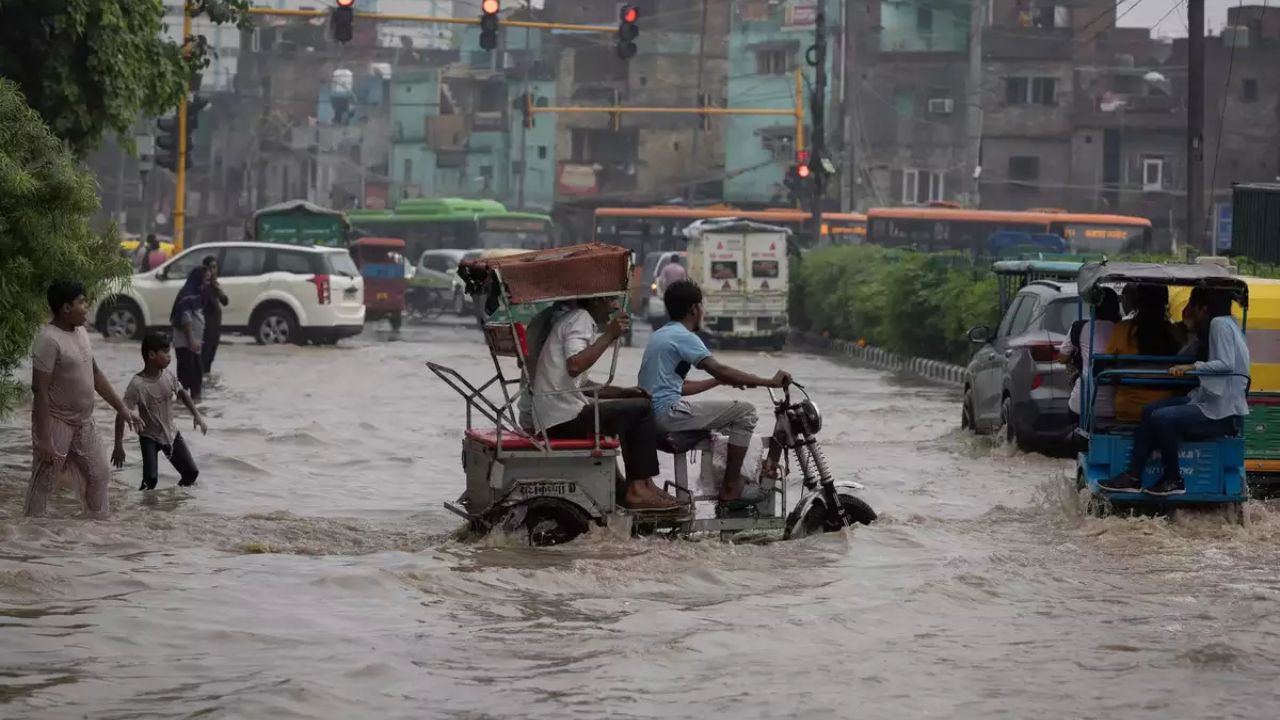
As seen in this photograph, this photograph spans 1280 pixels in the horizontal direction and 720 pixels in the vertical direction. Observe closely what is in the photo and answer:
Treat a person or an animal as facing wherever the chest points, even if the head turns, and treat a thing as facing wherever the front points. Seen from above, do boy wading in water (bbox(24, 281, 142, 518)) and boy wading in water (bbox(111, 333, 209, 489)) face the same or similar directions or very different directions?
same or similar directions

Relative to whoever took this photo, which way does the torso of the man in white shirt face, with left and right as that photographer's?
facing to the right of the viewer

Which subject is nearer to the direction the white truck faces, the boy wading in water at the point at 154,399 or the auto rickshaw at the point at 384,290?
the auto rickshaw

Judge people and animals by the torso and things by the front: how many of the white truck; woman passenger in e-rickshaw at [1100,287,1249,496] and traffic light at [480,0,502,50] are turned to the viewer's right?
0

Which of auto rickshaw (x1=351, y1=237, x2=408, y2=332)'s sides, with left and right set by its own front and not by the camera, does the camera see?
back

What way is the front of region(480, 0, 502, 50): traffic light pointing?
toward the camera

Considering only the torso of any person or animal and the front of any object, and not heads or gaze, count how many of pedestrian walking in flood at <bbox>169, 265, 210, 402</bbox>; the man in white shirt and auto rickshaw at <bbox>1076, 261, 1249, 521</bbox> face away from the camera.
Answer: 1

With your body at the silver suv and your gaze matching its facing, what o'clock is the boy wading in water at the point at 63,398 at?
The boy wading in water is roughly at 9 o'clock from the silver suv.

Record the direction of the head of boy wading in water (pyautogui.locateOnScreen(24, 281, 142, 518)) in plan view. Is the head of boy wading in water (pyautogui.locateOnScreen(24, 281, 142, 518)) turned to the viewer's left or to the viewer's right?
to the viewer's right

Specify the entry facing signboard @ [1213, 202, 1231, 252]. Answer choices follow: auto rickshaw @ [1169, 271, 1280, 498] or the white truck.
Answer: the auto rickshaw

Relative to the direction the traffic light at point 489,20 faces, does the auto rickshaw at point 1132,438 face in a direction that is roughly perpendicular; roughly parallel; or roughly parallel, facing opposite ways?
roughly parallel, facing opposite ways

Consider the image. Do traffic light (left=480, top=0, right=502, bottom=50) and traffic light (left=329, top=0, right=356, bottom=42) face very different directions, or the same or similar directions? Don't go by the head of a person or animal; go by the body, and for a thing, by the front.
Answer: same or similar directions

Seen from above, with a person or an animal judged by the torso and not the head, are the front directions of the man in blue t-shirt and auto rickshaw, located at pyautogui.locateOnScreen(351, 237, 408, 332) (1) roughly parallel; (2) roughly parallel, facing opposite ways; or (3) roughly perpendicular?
roughly perpendicular

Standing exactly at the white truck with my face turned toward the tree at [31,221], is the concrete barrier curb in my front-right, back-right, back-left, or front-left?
front-left

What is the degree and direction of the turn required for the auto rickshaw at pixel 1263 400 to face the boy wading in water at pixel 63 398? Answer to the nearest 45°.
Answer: approximately 135° to its left

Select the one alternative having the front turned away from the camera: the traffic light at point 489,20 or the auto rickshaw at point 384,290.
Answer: the auto rickshaw

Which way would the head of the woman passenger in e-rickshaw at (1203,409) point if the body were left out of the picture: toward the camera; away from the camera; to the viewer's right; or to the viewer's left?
to the viewer's left

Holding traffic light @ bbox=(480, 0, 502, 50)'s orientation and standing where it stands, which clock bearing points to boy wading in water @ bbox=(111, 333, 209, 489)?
The boy wading in water is roughly at 12 o'clock from the traffic light.
